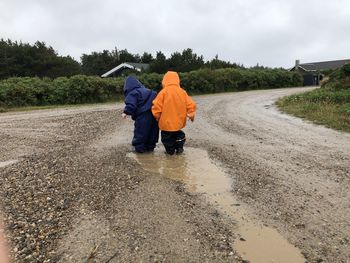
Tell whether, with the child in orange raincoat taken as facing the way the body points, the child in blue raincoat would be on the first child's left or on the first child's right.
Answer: on the first child's left

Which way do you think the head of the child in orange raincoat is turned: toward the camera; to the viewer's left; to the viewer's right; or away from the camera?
away from the camera

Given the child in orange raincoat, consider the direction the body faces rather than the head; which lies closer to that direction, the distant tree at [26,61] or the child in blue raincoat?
the distant tree

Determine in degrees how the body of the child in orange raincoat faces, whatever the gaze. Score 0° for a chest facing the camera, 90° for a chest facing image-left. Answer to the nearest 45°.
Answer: approximately 180°

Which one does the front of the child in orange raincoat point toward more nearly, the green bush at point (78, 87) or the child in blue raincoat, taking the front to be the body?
the green bush
